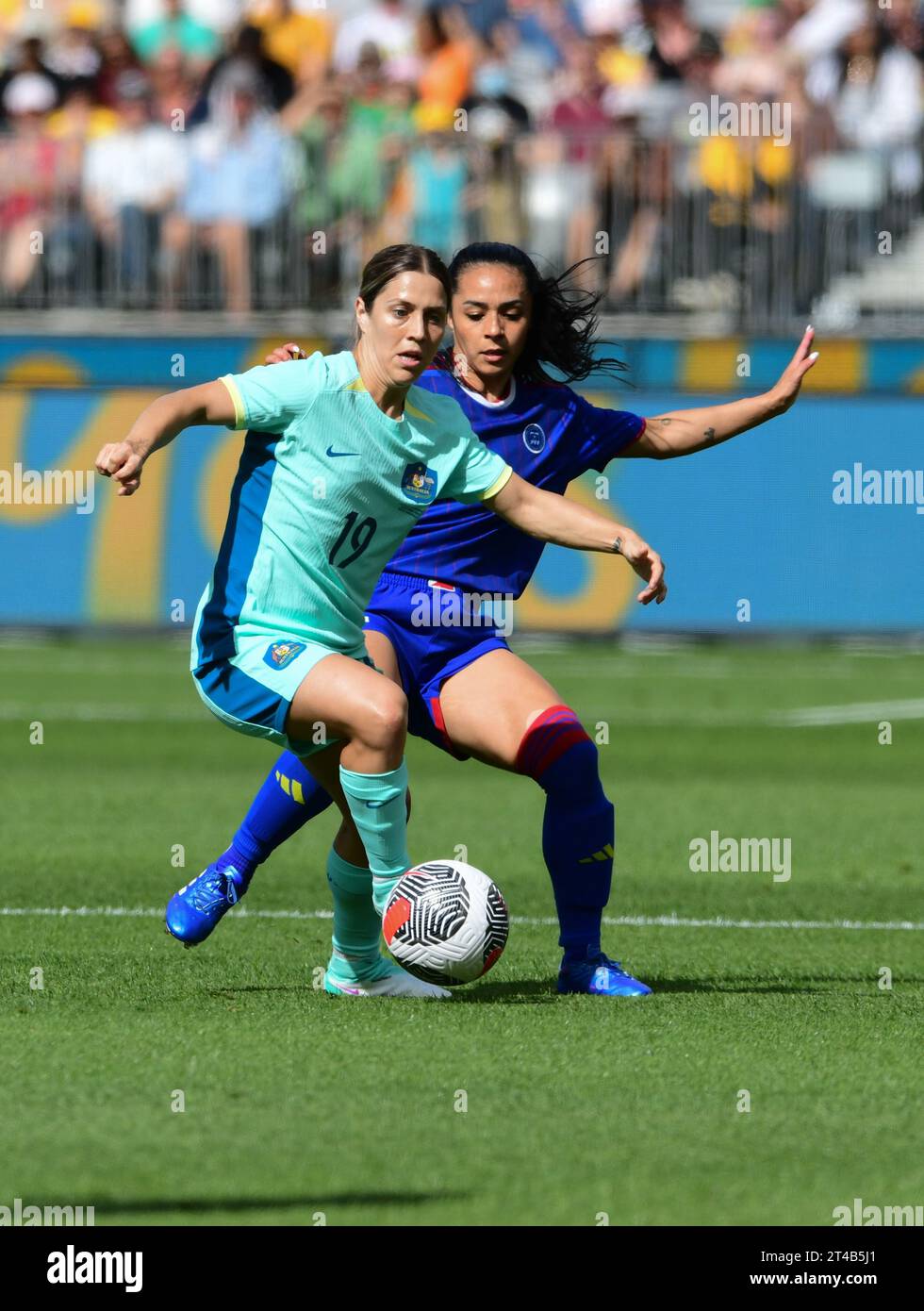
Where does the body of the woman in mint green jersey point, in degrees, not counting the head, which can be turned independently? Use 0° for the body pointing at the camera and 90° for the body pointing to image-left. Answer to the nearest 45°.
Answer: approximately 315°

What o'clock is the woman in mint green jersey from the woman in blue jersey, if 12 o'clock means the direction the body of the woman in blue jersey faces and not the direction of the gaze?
The woman in mint green jersey is roughly at 1 o'clock from the woman in blue jersey.

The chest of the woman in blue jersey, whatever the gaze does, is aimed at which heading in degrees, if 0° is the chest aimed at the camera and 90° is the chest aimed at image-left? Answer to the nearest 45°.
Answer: approximately 0°

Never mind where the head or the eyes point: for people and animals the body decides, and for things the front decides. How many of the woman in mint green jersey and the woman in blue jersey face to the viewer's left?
0

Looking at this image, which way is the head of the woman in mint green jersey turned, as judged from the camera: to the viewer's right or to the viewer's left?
to the viewer's right

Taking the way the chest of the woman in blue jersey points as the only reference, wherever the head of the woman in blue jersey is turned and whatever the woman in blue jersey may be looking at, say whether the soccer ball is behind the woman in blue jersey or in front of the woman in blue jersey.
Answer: in front
